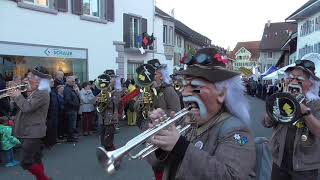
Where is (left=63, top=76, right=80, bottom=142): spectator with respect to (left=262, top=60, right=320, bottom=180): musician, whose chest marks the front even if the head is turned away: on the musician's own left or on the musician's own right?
on the musician's own right

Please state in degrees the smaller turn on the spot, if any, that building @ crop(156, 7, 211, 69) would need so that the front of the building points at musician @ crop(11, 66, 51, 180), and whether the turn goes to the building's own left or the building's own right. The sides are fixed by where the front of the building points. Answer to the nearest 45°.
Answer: approximately 45° to the building's own right

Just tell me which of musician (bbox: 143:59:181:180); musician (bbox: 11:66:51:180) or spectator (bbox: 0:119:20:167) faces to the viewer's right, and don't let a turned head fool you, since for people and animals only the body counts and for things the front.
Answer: the spectator

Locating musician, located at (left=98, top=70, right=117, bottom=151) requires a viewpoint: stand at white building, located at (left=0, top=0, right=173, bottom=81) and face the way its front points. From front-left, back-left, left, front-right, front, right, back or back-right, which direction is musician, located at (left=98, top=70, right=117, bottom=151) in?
front-right

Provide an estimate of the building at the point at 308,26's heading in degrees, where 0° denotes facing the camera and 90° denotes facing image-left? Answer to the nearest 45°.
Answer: approximately 45°

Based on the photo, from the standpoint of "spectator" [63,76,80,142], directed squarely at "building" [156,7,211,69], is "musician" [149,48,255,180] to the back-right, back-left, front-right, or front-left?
back-right

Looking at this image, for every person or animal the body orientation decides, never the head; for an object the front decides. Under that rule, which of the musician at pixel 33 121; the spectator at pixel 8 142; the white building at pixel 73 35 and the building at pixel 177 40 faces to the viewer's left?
the musician
